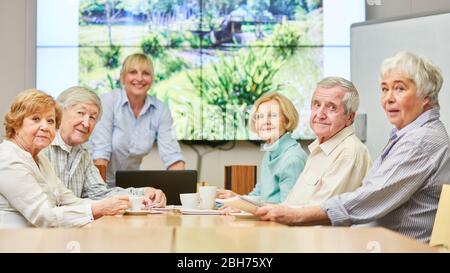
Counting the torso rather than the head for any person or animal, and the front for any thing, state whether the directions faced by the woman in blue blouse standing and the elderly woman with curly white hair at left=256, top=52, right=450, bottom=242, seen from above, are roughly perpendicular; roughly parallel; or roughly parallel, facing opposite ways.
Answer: roughly perpendicular

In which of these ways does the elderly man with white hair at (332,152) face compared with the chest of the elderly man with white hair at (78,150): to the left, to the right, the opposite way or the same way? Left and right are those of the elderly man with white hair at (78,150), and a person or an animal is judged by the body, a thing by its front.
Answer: to the right

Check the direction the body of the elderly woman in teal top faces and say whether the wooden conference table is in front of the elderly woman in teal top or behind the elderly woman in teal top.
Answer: in front

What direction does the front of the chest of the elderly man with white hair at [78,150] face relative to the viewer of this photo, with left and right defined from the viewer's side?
facing the viewer and to the right of the viewer

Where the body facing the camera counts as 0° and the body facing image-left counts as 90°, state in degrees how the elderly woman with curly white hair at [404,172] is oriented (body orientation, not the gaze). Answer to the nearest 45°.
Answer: approximately 90°

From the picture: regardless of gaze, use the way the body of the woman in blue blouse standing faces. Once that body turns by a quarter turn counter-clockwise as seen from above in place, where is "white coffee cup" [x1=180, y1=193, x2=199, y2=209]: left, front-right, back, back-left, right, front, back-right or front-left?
right

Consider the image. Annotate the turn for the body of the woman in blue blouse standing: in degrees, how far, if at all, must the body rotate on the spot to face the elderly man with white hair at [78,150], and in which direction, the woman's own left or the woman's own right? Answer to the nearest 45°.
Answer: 0° — they already face them

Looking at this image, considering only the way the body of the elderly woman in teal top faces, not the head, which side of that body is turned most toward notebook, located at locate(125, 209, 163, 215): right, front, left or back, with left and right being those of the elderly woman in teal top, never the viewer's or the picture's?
front

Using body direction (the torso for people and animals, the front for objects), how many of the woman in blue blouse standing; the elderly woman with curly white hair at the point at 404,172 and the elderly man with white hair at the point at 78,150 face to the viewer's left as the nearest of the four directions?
1

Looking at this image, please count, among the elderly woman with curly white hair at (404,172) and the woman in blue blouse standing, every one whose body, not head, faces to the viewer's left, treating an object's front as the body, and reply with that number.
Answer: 1

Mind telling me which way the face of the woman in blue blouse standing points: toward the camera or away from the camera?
toward the camera
